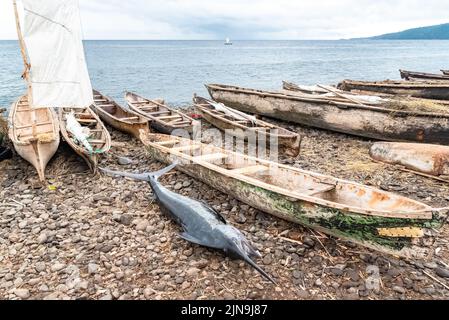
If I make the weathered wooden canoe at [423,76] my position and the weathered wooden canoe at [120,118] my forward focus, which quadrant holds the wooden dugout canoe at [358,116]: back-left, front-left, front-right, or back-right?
front-left

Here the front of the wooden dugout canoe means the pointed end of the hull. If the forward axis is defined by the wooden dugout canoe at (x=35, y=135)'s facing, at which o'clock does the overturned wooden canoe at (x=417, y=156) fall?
The overturned wooden canoe is roughly at 10 o'clock from the wooden dugout canoe.

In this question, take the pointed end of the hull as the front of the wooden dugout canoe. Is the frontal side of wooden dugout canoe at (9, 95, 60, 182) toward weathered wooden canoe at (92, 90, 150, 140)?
no

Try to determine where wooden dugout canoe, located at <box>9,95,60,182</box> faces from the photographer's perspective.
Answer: facing the viewer

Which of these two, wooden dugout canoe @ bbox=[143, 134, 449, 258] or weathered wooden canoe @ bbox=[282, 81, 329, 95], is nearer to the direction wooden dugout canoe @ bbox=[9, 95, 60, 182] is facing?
the wooden dugout canoe

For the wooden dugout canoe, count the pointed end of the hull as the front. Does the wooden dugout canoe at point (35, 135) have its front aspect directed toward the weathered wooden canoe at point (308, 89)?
no
